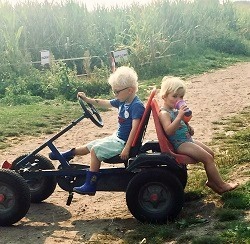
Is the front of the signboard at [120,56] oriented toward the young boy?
yes

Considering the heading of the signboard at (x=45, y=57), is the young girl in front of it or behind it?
in front

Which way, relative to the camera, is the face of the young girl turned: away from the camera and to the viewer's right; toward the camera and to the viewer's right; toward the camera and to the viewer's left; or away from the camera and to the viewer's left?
toward the camera and to the viewer's right

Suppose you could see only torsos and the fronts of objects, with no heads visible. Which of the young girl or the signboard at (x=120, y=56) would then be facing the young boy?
the signboard

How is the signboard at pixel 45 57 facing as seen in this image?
toward the camera

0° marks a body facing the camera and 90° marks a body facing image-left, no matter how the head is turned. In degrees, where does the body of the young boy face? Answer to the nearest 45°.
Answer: approximately 90°

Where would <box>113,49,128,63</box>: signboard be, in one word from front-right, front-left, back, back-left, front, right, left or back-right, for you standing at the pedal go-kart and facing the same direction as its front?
right

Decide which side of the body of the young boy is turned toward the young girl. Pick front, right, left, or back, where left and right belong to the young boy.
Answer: back

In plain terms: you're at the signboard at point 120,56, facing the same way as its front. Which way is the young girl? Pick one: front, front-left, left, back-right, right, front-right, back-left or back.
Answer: front

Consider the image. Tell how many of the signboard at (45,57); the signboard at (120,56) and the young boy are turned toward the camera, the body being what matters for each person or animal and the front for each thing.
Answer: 2

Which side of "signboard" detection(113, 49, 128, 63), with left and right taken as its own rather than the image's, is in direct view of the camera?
front

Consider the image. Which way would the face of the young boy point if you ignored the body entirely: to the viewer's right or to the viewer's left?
to the viewer's left

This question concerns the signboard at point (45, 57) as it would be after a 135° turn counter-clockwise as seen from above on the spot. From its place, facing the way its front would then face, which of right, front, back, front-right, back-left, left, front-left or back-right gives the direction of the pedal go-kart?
back-right

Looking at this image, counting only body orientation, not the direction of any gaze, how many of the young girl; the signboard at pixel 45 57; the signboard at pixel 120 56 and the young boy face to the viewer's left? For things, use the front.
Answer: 1

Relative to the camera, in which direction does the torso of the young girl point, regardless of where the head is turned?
to the viewer's right

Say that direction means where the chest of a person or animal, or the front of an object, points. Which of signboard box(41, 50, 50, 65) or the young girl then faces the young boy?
the signboard

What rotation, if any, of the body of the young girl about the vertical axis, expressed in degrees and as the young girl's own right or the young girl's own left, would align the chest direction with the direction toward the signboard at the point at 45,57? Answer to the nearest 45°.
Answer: approximately 90° to the young girl's own left

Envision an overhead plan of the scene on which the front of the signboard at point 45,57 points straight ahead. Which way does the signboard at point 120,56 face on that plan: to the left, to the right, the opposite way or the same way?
the same way
